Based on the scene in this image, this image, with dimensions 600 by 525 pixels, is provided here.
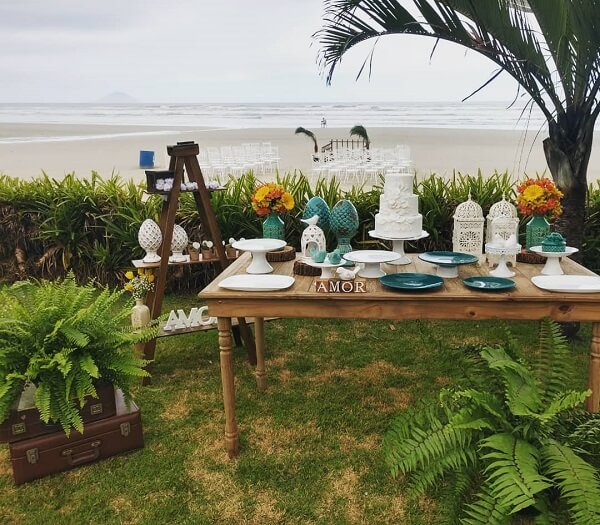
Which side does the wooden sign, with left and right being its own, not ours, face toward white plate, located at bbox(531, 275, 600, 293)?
left

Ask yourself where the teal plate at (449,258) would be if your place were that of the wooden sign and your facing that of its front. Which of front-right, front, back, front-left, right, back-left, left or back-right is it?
back-left

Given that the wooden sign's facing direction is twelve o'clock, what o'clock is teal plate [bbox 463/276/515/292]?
The teal plate is roughly at 9 o'clock from the wooden sign.

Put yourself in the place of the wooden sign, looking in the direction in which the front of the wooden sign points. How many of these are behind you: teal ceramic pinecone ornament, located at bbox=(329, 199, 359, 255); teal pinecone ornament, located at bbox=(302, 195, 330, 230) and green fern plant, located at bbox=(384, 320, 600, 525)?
2

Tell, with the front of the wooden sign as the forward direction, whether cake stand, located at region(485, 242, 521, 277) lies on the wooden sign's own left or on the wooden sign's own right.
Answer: on the wooden sign's own left

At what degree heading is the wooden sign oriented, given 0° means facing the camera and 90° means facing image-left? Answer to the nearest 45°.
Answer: approximately 0°

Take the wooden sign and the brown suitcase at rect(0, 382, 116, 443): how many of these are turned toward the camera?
2

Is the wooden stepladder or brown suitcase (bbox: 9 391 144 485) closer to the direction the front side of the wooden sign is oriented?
the brown suitcase

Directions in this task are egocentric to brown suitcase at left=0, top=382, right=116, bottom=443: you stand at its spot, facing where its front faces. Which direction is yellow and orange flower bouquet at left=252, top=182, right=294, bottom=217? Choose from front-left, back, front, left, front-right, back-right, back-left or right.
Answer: left

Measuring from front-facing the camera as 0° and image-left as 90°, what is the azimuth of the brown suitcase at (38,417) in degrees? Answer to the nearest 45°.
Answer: approximately 0°

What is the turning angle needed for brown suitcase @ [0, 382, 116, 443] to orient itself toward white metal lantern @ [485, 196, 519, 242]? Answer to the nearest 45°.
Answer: approximately 90° to its left
